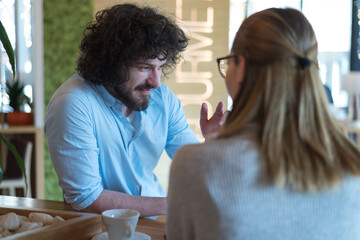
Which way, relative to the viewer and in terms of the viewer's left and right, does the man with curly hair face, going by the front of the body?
facing the viewer and to the right of the viewer

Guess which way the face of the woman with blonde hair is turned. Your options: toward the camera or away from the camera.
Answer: away from the camera

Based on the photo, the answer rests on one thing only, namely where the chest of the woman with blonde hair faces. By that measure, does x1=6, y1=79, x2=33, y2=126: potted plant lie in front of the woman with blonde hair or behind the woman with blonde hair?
in front

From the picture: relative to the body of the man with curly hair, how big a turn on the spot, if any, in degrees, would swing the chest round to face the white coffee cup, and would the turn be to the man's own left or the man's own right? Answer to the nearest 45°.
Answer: approximately 45° to the man's own right

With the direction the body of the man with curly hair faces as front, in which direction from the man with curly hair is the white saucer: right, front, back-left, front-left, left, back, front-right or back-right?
front-right

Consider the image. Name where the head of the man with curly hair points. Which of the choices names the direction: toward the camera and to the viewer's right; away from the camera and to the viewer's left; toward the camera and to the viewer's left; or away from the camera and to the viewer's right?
toward the camera and to the viewer's right

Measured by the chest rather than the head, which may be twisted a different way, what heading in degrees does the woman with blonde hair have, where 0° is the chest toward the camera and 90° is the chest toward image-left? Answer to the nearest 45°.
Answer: approximately 135°

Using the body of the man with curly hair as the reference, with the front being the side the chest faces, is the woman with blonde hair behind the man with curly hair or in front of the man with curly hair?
in front
